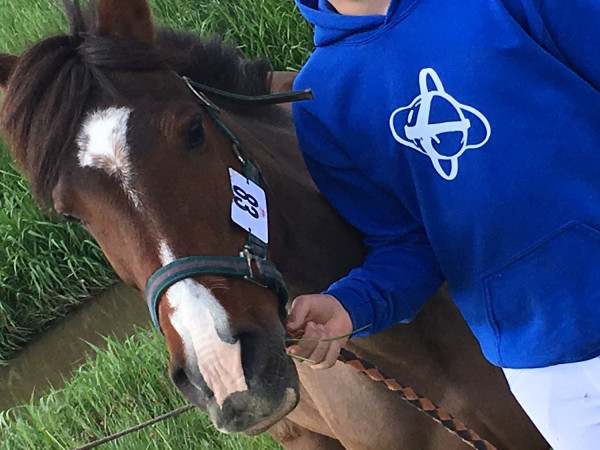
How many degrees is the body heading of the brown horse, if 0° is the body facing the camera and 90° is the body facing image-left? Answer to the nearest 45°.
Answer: approximately 45°
